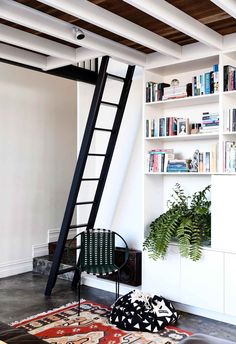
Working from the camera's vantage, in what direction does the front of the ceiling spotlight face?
facing the viewer and to the right of the viewer

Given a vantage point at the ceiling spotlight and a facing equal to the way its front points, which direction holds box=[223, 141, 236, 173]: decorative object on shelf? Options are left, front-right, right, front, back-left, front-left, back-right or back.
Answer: front-left

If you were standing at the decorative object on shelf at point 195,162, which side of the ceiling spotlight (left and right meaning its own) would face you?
left

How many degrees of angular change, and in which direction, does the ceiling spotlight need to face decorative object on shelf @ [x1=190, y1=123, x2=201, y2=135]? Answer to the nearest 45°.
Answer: approximately 90° to its left
